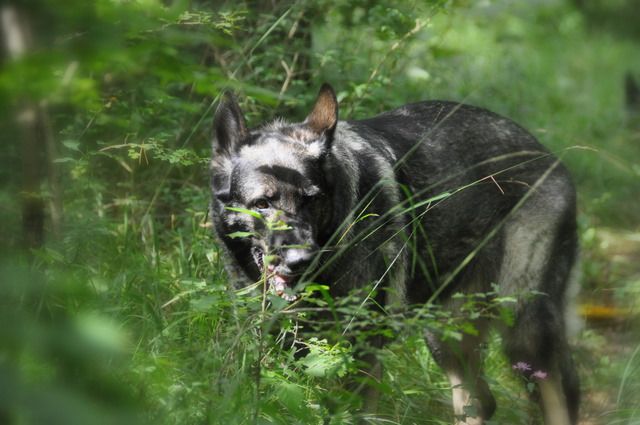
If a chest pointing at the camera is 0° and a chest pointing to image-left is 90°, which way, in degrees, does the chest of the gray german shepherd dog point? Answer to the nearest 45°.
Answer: approximately 45°
